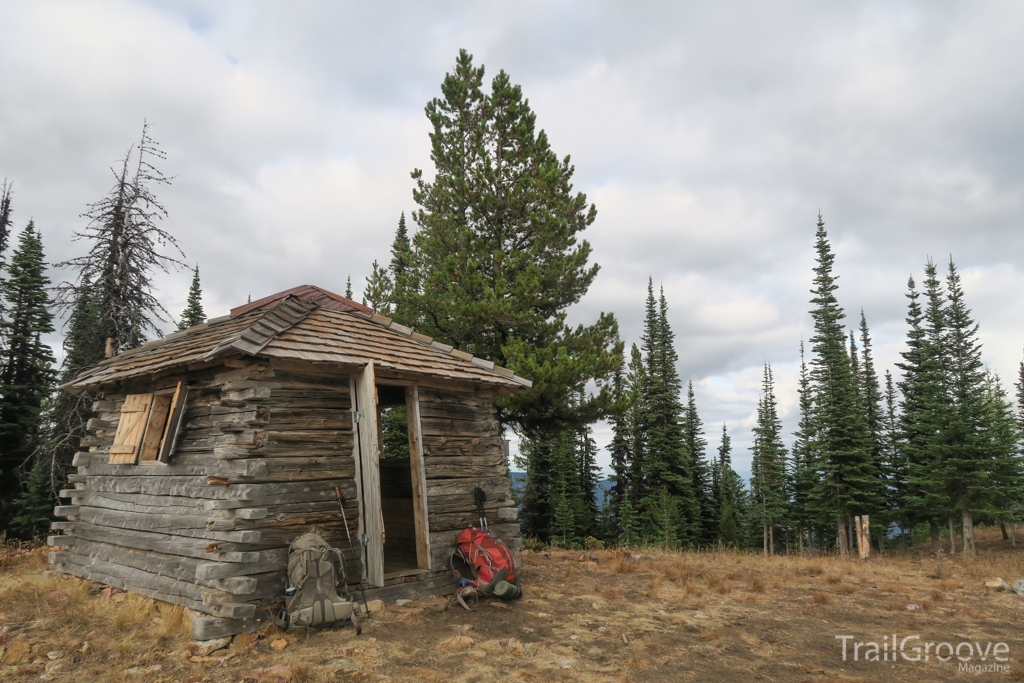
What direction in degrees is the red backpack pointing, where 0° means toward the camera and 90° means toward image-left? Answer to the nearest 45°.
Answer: approximately 315°

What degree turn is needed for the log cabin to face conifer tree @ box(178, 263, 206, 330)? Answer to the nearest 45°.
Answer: approximately 135° to its left

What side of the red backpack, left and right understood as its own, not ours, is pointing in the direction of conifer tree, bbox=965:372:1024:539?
left

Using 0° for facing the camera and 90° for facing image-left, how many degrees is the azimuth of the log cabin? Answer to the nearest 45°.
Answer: approximately 315°

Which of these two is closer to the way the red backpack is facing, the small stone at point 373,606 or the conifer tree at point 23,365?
the small stone

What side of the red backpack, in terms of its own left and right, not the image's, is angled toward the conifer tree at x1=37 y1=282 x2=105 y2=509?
back

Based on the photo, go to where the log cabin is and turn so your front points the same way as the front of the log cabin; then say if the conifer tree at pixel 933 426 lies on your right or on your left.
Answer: on your left
